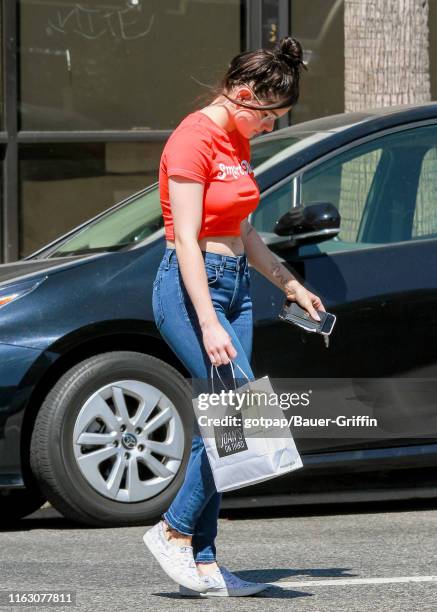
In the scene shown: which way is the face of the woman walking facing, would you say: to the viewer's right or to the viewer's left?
to the viewer's right

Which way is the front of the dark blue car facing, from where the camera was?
facing to the left of the viewer

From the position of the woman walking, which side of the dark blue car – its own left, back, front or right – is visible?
left
